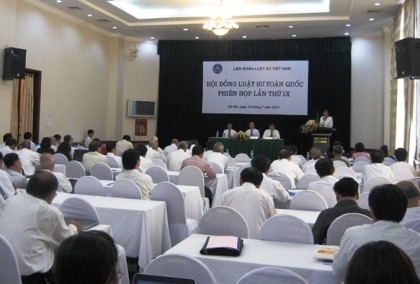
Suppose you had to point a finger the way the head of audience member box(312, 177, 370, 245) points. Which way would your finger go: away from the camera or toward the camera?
away from the camera

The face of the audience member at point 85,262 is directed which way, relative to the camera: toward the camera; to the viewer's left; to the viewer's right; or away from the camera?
away from the camera

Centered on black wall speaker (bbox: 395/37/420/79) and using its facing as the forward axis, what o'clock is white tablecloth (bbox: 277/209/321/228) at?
The white tablecloth is roughly at 11 o'clock from the black wall speaker.

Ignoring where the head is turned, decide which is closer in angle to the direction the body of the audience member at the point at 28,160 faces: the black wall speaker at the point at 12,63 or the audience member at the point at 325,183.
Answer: the black wall speaker

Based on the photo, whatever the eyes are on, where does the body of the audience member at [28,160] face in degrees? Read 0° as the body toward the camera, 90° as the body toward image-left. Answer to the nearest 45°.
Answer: approximately 225°

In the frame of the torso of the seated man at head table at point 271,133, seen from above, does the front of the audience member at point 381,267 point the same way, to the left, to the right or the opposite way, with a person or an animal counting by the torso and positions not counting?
the opposite way

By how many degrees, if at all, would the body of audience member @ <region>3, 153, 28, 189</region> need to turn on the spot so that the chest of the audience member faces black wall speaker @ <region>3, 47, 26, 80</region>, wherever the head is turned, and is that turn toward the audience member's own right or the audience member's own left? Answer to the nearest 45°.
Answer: approximately 45° to the audience member's own left

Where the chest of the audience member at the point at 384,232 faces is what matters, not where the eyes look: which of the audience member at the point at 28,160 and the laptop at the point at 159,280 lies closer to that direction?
the audience member

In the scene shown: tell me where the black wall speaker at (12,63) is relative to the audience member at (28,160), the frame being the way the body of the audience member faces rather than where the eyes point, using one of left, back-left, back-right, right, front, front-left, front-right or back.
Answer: front-left

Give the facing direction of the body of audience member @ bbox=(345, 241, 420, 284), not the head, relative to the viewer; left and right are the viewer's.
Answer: facing away from the viewer

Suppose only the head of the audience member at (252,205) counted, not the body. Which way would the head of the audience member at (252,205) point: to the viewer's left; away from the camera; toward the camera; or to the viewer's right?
away from the camera
